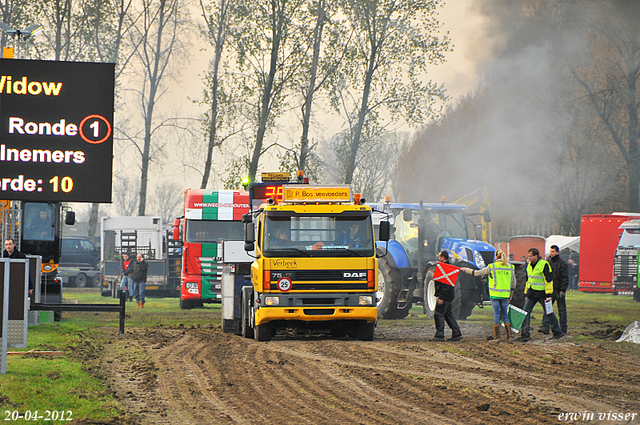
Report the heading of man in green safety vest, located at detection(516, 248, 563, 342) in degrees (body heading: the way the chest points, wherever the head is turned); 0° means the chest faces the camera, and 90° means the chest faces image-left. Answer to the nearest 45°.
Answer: approximately 45°

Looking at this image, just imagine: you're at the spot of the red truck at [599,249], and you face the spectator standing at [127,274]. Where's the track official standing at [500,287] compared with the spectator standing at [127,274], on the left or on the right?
left

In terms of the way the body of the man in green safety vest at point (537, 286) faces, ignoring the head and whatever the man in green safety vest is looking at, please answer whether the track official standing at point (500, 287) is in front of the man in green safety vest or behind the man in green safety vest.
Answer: in front

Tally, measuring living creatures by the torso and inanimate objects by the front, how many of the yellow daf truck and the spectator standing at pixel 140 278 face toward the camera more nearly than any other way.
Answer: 2

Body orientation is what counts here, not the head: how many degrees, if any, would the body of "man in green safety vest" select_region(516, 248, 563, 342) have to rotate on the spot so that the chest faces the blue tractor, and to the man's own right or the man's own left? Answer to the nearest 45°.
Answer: approximately 90° to the man's own right

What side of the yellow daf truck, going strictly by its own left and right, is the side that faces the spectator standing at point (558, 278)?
left

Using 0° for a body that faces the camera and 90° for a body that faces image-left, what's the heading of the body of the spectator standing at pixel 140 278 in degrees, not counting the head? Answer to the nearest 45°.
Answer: approximately 0°

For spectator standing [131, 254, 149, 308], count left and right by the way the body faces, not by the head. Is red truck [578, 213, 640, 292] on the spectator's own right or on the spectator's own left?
on the spectator's own left
